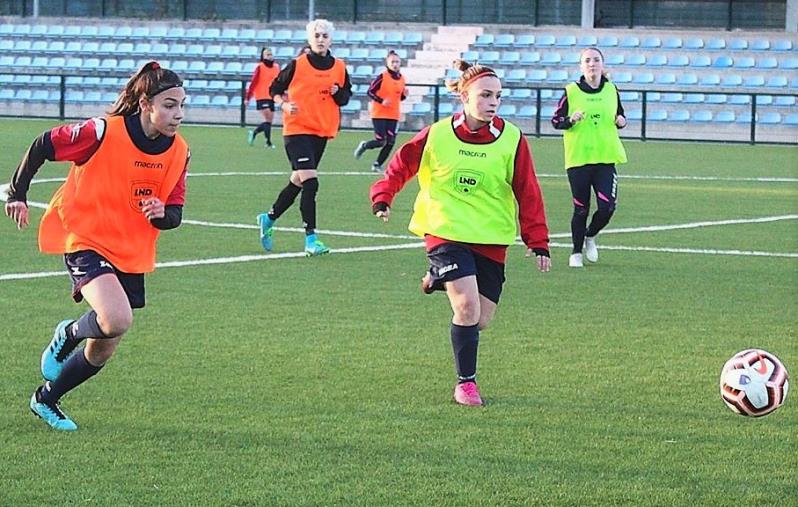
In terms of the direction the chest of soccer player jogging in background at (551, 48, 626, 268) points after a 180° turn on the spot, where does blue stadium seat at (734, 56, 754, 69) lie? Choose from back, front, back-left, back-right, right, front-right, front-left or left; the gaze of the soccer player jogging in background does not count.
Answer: front

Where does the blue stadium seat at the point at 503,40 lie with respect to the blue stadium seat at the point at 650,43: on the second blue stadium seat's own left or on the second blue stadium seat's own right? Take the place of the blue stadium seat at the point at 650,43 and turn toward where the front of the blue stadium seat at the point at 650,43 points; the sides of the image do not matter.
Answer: on the second blue stadium seat's own right

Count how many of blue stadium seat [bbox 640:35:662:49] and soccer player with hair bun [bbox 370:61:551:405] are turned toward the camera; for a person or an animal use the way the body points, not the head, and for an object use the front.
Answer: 2

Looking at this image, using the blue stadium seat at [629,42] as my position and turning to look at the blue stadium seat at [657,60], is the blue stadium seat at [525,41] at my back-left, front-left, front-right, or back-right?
back-right

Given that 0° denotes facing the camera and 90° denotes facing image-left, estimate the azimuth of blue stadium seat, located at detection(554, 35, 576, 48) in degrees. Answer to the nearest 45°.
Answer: approximately 0°

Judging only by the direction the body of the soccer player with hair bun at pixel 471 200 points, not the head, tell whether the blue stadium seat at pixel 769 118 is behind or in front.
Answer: behind

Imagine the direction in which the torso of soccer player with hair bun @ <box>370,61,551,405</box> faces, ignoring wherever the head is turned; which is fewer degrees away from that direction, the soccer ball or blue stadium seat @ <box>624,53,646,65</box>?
the soccer ball

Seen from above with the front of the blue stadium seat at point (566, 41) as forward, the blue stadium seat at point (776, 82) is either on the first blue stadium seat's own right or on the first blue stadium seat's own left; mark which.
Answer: on the first blue stadium seat's own left

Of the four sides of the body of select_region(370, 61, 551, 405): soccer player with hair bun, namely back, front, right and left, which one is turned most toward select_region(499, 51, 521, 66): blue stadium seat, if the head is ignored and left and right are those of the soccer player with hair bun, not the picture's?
back

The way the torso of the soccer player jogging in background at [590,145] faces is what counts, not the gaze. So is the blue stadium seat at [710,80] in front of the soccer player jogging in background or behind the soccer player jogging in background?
behind

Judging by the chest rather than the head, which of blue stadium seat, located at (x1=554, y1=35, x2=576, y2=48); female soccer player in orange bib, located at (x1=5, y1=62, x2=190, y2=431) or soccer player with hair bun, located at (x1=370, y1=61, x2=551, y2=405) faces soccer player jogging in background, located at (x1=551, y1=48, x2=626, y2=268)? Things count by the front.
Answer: the blue stadium seat
